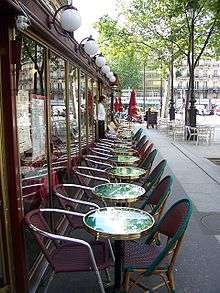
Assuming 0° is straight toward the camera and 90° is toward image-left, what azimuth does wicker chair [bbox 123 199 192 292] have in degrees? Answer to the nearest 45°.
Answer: approximately 90°

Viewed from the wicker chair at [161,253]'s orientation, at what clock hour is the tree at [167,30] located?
The tree is roughly at 3 o'clock from the wicker chair.

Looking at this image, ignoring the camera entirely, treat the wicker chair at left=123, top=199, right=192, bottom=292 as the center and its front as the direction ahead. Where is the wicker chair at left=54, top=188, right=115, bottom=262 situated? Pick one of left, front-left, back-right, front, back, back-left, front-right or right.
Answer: front-right

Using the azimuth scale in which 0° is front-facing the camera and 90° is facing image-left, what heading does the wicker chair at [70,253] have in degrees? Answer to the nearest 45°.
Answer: approximately 270°

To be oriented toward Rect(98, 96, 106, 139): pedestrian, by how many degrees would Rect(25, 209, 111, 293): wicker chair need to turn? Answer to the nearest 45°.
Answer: approximately 90° to its left

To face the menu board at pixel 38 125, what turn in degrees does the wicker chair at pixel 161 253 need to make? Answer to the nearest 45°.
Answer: approximately 45° to its right

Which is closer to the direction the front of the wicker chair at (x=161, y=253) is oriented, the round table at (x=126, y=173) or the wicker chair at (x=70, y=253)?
the wicker chair

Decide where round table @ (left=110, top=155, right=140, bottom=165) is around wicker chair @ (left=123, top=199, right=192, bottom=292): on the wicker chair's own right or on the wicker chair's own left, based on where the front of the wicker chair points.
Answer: on the wicker chair's own right

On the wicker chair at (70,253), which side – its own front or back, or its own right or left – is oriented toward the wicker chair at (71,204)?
left

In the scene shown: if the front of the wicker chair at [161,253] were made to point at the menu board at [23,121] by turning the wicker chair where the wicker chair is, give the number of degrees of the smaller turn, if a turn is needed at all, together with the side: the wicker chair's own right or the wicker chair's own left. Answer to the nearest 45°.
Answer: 0° — it already faces it

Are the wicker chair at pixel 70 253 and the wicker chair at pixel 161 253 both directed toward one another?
yes

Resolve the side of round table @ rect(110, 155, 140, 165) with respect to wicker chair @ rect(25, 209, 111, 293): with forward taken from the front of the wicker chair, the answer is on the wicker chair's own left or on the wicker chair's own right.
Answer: on the wicker chair's own left

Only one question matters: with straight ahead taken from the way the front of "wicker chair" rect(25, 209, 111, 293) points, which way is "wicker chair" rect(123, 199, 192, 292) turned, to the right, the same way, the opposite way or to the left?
the opposite way

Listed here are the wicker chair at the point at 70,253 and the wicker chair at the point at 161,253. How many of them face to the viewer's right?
1

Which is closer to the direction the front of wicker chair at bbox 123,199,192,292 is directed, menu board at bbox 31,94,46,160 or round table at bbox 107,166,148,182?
the menu board

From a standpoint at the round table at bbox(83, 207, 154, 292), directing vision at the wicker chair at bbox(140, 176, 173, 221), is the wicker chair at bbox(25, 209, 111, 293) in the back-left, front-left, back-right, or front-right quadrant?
back-left

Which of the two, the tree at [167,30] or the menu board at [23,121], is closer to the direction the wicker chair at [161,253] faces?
the menu board

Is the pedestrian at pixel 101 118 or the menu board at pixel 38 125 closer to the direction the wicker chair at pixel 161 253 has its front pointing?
the menu board
